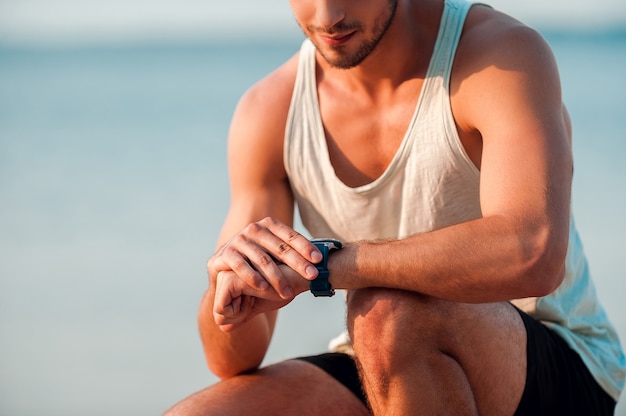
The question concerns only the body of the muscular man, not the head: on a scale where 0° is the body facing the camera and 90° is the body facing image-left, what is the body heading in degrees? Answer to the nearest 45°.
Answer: approximately 45°

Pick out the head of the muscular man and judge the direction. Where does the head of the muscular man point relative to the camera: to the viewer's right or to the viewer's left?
to the viewer's left
